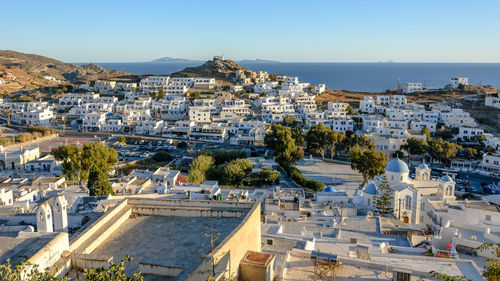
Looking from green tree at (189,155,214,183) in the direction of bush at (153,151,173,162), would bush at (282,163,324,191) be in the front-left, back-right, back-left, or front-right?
back-right

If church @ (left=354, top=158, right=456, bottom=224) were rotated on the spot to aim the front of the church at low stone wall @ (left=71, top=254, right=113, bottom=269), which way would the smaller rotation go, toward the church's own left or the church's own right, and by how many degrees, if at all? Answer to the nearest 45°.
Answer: approximately 90° to the church's own right

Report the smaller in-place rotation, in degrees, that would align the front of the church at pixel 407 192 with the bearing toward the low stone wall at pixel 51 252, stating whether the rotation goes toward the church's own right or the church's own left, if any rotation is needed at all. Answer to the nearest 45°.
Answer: approximately 90° to the church's own right

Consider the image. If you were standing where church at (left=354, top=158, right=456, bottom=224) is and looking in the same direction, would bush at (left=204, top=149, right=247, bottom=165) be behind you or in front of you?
behind
